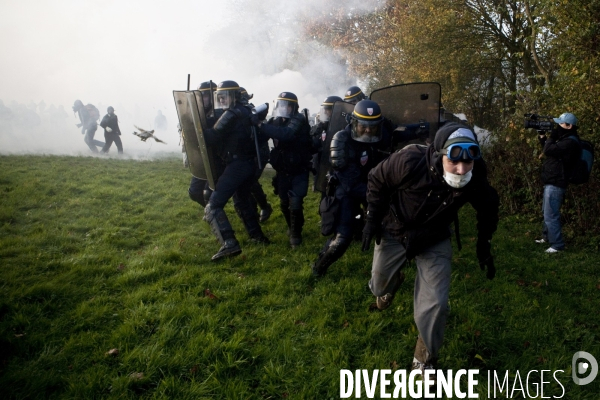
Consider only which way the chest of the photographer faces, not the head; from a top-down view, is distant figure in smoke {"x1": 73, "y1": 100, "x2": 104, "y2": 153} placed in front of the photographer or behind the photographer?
in front

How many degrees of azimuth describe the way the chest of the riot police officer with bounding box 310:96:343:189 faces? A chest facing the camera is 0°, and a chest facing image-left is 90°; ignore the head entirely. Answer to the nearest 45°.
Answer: approximately 45°

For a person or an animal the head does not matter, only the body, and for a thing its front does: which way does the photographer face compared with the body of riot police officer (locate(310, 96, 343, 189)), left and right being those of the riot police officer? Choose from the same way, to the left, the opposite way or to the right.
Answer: to the right

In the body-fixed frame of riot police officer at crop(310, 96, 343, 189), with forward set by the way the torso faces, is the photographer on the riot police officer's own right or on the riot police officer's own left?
on the riot police officer's own left

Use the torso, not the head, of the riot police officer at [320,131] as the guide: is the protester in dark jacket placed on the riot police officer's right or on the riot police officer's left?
on the riot police officer's left

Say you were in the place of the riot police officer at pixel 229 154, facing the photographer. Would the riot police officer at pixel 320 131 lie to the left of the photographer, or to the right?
left

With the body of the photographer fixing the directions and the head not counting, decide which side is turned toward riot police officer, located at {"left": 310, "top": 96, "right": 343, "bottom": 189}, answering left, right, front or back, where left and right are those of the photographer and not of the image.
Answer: front

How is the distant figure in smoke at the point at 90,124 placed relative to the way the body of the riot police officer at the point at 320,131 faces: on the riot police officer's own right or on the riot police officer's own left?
on the riot police officer's own right

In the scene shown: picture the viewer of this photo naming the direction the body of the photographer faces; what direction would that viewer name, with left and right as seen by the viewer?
facing to the left of the viewer
